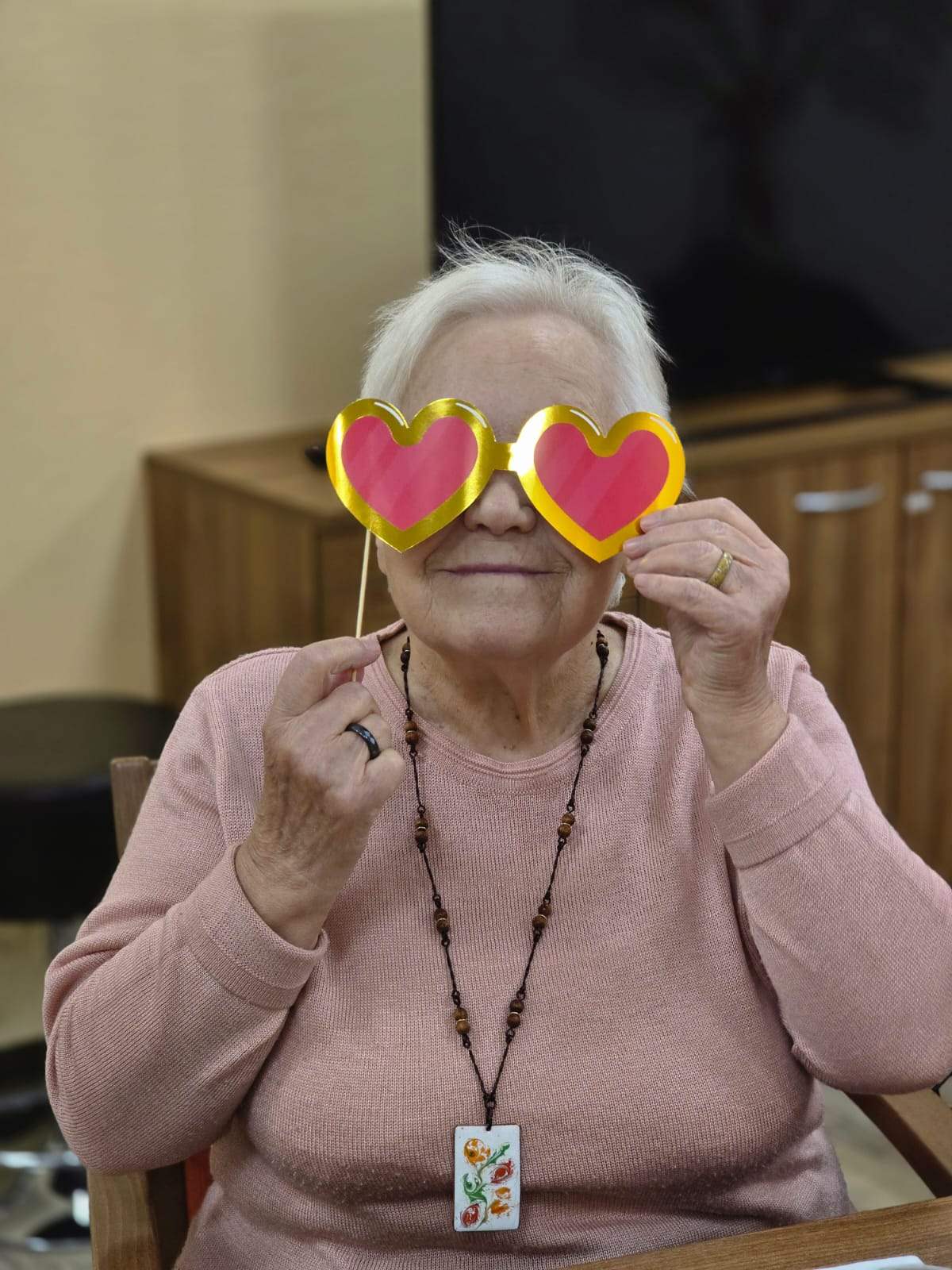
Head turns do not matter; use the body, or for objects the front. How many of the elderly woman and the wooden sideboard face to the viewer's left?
0

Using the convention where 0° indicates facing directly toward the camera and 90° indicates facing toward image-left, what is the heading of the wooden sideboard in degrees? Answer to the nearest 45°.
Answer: approximately 315°

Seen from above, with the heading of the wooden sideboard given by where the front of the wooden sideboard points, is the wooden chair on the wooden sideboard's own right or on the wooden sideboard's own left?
on the wooden sideboard's own right

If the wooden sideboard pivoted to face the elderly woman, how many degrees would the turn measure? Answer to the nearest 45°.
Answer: approximately 45° to its right

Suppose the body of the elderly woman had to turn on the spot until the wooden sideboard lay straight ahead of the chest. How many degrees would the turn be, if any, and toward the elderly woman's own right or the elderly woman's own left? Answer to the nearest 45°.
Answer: approximately 180°

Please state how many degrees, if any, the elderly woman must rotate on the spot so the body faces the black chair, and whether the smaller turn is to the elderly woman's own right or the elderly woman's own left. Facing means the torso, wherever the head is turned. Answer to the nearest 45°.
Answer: approximately 135° to the elderly woman's own right

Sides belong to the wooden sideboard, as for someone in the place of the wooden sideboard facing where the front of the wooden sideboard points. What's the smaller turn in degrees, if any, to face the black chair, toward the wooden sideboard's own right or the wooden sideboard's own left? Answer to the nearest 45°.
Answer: approximately 90° to the wooden sideboard's own right

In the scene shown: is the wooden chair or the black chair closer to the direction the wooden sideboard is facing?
the wooden chair
